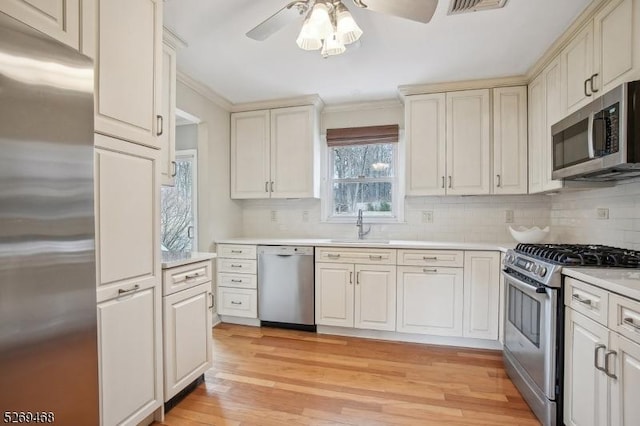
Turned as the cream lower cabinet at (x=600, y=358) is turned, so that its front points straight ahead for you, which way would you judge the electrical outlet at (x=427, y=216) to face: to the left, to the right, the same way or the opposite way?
to the left

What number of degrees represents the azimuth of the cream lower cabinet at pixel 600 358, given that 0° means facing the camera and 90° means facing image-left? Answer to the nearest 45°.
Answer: approximately 45°

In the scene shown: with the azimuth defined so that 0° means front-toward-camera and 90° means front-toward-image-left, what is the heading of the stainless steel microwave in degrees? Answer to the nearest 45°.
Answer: approximately 45°

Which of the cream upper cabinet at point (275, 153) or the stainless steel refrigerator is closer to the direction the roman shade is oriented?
the stainless steel refrigerator

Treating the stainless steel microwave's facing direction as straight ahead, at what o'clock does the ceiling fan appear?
The ceiling fan is roughly at 12 o'clock from the stainless steel microwave.

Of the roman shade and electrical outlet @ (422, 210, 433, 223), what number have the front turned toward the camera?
2

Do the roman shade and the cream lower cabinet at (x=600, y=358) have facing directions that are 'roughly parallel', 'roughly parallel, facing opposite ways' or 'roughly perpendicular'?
roughly perpendicular

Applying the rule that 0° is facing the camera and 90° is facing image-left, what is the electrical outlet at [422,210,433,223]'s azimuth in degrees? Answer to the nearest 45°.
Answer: approximately 0°
